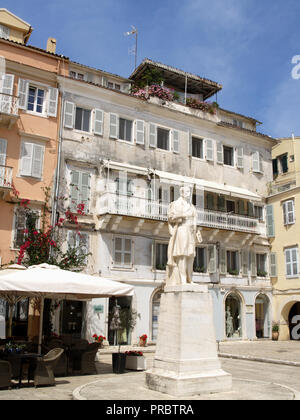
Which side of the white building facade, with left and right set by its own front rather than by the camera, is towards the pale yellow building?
left

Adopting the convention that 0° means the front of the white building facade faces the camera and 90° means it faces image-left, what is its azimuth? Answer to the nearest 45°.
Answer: approximately 315°

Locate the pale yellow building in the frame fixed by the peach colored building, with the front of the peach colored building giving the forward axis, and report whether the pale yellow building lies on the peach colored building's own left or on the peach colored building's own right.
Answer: on the peach colored building's own left

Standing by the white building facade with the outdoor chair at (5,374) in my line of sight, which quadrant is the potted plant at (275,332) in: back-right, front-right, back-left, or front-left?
back-left

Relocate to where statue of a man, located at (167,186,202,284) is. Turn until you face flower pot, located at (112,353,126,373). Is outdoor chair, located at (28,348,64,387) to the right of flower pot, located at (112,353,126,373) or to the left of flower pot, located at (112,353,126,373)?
left

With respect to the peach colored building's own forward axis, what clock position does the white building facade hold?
The white building facade is roughly at 10 o'clock from the peach colored building.
